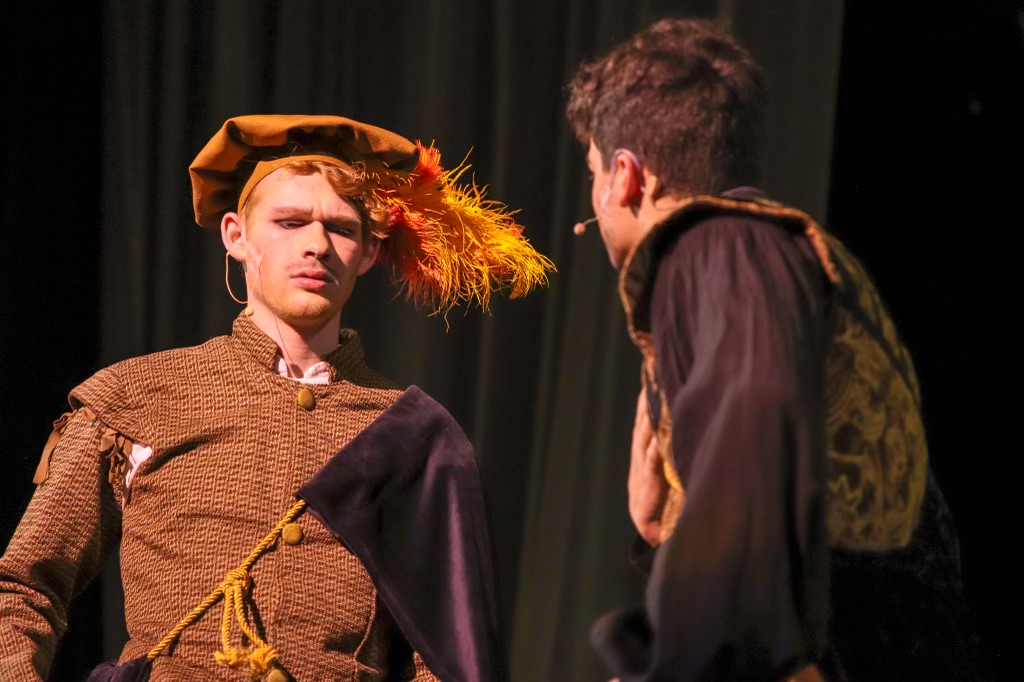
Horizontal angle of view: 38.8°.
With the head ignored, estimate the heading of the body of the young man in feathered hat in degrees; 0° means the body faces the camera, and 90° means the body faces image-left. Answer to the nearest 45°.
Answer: approximately 0°

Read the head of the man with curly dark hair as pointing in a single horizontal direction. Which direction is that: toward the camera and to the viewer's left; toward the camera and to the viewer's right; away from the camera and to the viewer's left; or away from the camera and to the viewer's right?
away from the camera and to the viewer's left

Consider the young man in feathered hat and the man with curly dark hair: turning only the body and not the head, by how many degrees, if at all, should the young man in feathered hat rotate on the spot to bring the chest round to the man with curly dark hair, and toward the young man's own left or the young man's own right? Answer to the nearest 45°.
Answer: approximately 45° to the young man's own left
